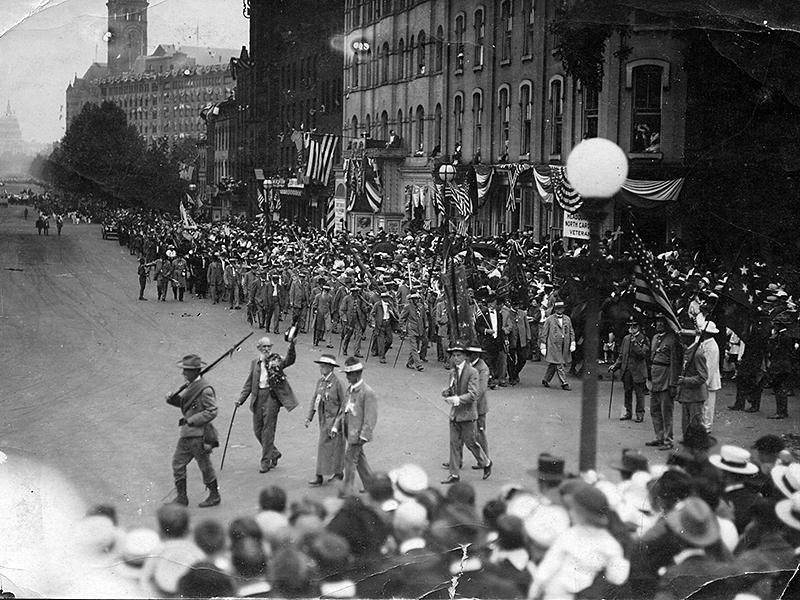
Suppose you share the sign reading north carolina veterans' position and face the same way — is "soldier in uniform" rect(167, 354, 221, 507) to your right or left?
on your right

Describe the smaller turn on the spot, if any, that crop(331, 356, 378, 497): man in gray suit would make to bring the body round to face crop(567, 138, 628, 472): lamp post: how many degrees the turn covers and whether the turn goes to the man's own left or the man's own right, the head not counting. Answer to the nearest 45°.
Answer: approximately 90° to the man's own left

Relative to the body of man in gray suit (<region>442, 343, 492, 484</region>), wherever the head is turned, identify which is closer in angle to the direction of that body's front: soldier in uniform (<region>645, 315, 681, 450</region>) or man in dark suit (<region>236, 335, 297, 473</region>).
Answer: the man in dark suit

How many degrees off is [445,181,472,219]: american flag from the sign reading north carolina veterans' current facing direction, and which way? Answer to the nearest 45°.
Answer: approximately 135° to its right

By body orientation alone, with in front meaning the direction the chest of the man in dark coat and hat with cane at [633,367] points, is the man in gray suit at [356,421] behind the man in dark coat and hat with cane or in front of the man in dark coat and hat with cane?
in front

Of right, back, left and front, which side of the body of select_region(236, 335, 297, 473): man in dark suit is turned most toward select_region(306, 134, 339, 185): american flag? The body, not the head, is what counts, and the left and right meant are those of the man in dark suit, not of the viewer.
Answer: back

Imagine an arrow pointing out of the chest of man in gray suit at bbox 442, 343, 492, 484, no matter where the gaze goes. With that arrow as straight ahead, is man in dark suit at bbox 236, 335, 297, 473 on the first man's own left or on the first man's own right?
on the first man's own right

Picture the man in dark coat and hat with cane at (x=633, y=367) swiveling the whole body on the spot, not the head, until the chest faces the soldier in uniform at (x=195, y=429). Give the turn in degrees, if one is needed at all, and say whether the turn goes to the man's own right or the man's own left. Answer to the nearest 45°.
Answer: approximately 45° to the man's own right

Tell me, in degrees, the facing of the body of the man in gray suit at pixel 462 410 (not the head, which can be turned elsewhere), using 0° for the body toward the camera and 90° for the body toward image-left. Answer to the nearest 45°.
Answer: approximately 45°

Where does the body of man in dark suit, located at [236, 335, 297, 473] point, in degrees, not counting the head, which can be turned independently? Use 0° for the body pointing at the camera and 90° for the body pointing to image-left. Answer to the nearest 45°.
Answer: approximately 0°

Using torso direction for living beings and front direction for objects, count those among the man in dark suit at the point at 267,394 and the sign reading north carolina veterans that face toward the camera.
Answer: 2
